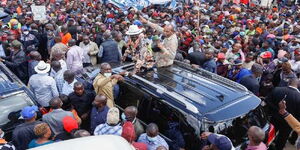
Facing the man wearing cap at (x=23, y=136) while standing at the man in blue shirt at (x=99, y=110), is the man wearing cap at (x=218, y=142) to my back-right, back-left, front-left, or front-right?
back-left

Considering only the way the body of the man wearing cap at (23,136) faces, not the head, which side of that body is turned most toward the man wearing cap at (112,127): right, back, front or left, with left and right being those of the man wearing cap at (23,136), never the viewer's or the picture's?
right

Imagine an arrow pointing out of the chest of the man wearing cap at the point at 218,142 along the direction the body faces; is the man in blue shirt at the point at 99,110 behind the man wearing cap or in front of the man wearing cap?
in front

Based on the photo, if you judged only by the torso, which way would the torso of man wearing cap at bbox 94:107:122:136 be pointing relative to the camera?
away from the camera

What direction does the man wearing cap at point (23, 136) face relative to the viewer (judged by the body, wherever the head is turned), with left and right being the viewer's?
facing away from the viewer and to the right of the viewer

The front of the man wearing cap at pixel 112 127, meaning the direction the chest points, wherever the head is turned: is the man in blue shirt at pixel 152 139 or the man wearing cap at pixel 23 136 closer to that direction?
the man in blue shirt
